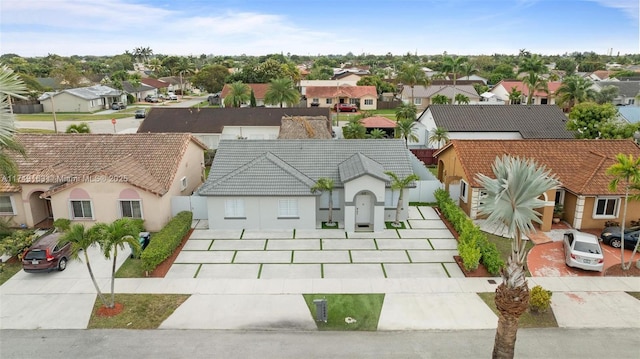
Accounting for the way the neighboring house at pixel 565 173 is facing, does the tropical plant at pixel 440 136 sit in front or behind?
behind

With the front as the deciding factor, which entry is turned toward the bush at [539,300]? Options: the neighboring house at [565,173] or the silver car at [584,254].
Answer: the neighboring house

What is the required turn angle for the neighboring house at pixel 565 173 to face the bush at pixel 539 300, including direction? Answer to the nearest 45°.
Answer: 0° — it already faces it

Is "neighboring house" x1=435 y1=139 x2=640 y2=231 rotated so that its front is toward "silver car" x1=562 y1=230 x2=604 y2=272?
yes

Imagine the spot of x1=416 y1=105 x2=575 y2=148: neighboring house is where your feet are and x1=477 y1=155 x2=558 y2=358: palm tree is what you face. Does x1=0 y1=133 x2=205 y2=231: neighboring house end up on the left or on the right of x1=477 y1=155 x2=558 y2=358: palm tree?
right

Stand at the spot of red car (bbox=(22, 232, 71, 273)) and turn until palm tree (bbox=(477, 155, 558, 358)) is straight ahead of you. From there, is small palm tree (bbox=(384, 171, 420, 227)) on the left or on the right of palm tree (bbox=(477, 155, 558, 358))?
left

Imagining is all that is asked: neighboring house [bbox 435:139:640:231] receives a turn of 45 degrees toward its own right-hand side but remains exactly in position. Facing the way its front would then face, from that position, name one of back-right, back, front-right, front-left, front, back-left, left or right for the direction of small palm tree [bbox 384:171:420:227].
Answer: front

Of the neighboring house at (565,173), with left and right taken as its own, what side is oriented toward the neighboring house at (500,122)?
back

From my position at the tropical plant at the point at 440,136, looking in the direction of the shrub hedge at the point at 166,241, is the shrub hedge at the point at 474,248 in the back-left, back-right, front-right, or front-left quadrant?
front-left

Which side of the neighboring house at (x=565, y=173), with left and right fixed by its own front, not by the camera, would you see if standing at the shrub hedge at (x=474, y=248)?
front

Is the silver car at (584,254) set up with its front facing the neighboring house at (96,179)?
no

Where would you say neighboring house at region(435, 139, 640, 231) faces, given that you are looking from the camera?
facing the viewer
